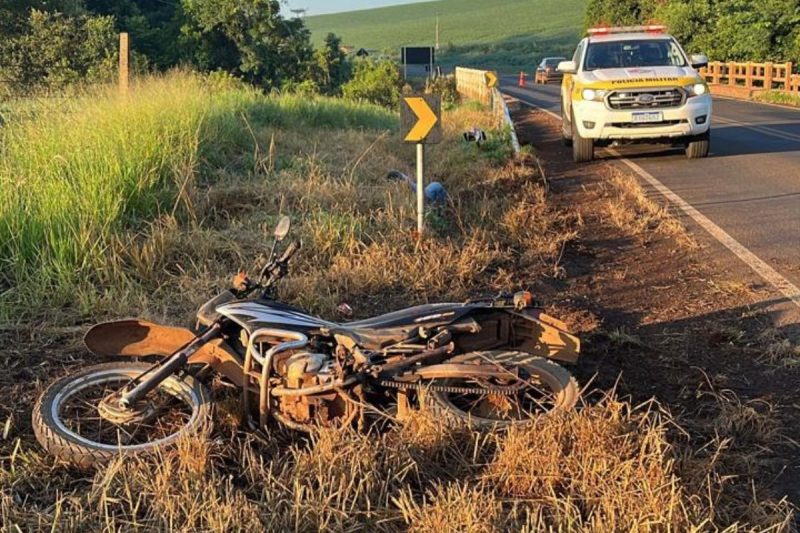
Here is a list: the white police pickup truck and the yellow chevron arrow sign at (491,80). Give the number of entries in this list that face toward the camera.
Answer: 2

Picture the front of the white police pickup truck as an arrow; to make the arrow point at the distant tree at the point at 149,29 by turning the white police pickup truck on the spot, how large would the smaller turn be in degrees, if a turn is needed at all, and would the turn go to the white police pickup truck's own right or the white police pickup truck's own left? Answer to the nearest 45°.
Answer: approximately 135° to the white police pickup truck's own right

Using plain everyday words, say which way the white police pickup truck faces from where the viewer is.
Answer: facing the viewer

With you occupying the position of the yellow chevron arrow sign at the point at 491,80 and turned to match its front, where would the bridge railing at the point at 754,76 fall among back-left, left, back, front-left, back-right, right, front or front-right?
back-left

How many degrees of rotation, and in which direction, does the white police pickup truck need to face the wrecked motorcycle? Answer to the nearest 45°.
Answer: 0° — it already faces it

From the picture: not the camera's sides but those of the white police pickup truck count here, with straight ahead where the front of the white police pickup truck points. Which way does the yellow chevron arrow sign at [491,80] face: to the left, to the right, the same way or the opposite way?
the same way

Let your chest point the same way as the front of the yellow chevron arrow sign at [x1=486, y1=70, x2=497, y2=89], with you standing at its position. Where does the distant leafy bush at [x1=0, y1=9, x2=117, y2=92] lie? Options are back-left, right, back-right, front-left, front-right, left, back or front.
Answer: right

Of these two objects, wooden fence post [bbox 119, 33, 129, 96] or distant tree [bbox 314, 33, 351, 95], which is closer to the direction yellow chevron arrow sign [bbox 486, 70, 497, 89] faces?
the wooden fence post
